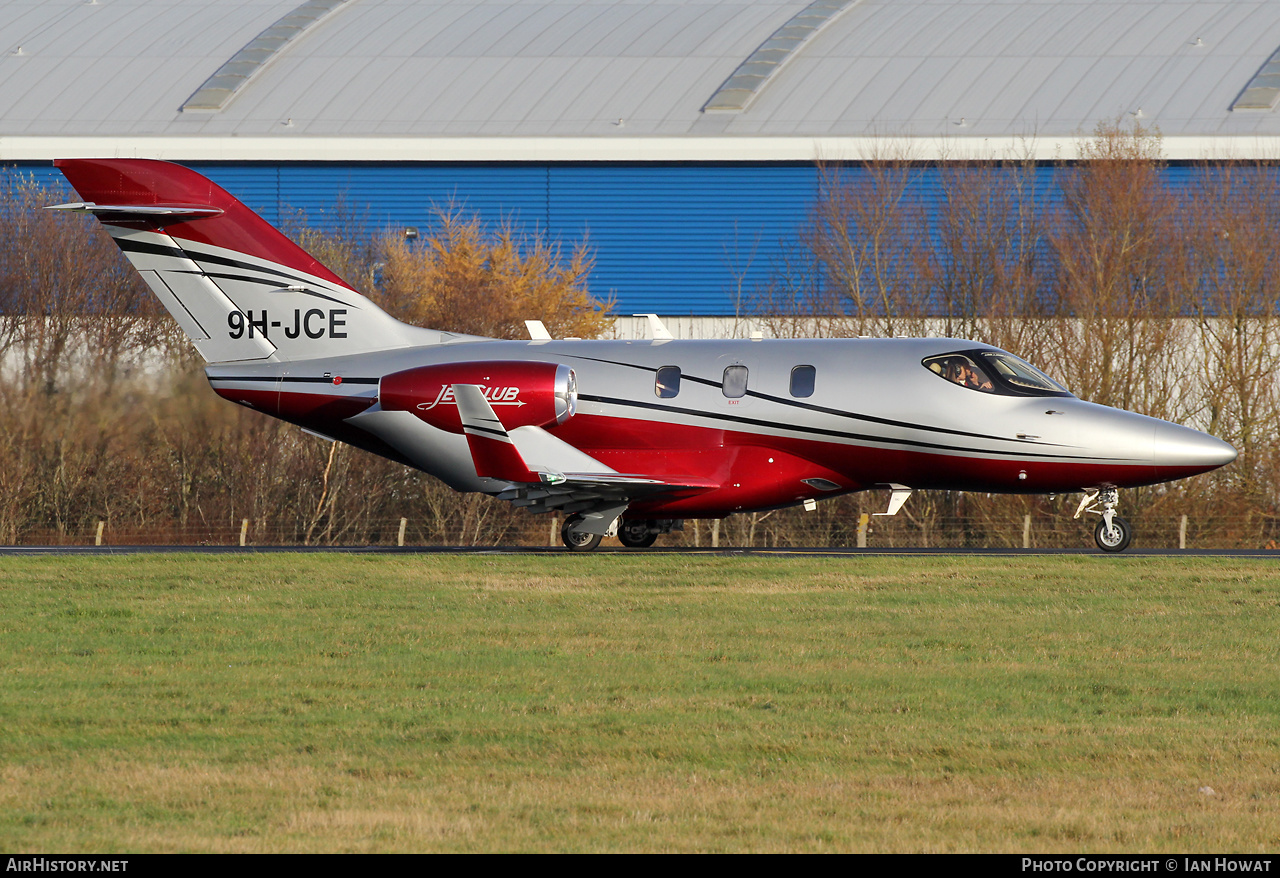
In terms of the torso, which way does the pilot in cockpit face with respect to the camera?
to the viewer's right

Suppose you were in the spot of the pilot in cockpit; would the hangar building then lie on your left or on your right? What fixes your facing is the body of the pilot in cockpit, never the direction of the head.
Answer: on your left
